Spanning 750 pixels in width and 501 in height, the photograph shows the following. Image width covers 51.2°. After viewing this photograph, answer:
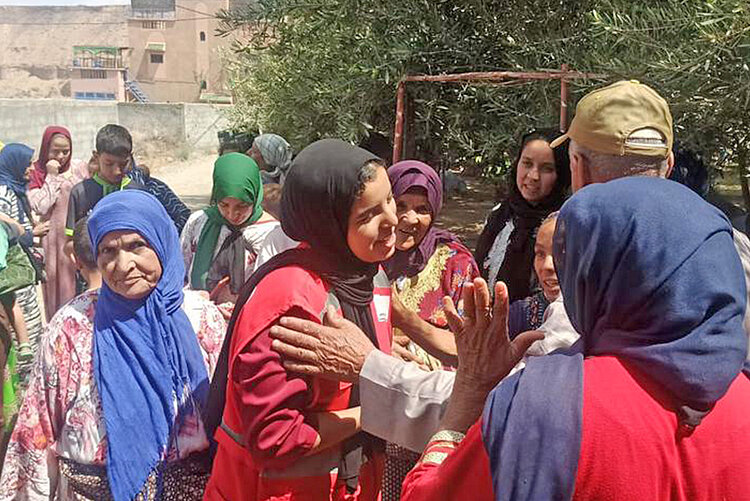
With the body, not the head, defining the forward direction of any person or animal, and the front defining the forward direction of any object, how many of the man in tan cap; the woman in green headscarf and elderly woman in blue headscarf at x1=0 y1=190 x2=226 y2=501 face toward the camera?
2

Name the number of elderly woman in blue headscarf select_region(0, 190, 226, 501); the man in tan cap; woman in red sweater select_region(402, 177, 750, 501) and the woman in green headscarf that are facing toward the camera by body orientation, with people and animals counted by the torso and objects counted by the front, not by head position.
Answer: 2

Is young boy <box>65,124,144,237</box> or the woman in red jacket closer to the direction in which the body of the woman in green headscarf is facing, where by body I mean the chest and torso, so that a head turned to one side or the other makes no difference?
the woman in red jacket

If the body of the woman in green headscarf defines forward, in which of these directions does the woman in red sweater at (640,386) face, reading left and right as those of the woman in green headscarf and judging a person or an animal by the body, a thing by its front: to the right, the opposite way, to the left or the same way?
the opposite way

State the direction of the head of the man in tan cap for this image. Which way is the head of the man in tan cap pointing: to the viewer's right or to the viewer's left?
to the viewer's left

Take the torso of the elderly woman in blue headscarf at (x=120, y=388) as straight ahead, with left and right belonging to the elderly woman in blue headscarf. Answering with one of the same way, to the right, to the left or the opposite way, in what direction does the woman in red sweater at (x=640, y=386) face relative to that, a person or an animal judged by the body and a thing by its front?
the opposite way

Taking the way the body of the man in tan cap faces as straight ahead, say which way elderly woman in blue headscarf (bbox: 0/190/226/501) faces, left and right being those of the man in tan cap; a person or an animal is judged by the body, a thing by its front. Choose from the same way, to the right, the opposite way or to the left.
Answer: the opposite way

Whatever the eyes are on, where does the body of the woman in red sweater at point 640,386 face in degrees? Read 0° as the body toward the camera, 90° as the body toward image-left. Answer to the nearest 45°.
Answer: approximately 135°

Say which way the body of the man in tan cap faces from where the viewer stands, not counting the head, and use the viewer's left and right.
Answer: facing away from the viewer and to the left of the viewer

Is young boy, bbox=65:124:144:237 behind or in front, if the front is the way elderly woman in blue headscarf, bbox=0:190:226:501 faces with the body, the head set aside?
behind
